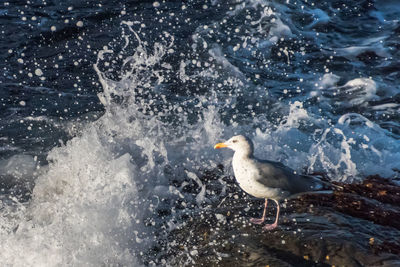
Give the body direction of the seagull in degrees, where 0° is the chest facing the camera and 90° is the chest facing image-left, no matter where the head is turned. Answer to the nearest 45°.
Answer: approximately 90°
